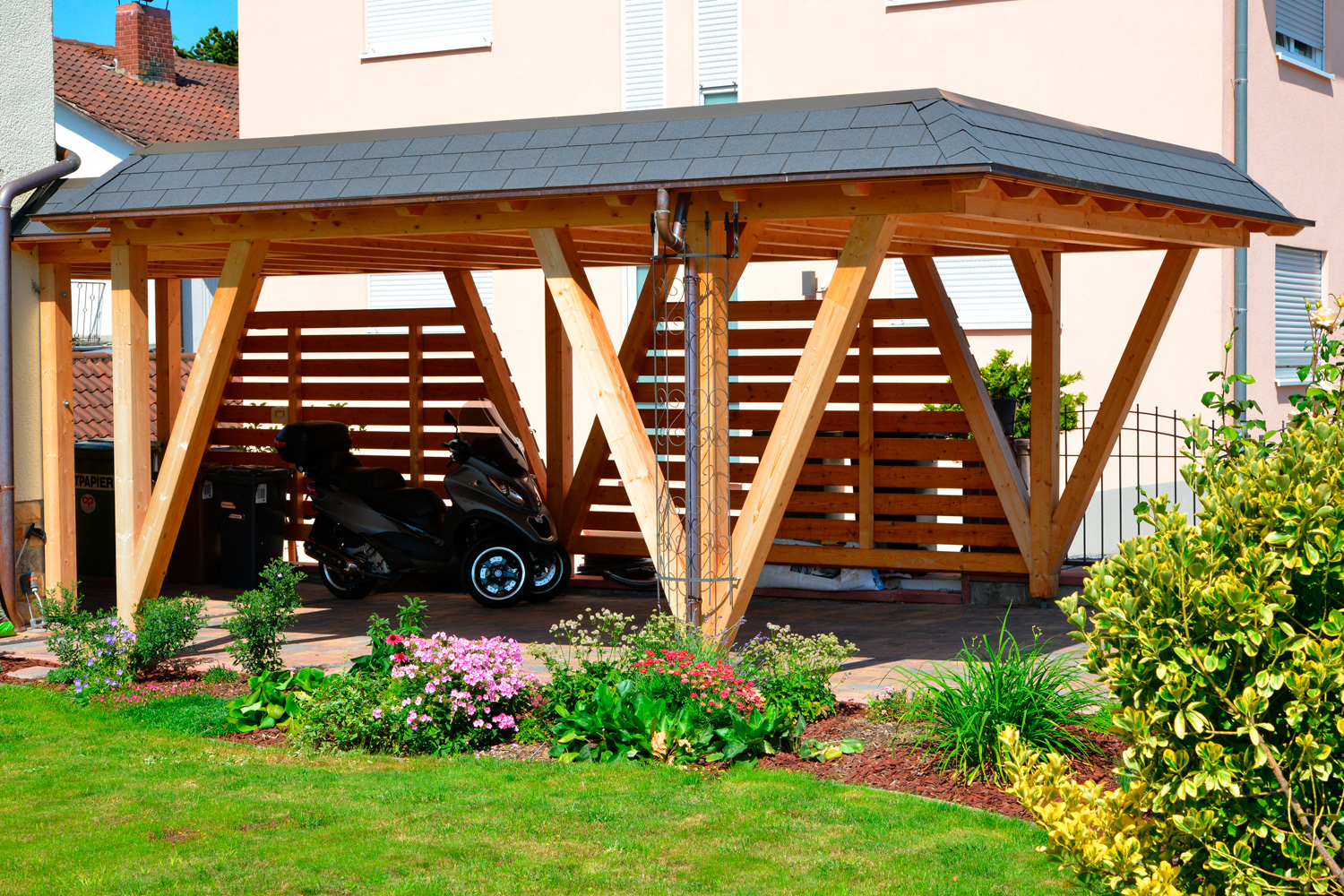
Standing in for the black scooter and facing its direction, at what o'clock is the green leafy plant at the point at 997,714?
The green leafy plant is roughly at 1 o'clock from the black scooter.

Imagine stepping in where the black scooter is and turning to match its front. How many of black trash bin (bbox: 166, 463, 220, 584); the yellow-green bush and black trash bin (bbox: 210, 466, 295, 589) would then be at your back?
2

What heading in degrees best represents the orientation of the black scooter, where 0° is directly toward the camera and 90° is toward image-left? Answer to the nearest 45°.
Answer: approximately 315°

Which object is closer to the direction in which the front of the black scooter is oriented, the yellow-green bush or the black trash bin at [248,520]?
the yellow-green bush

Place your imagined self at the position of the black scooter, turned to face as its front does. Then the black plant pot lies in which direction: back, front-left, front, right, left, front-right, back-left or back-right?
front-left

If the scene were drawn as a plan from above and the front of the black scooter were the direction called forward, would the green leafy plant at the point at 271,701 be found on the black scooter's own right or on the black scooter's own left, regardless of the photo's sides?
on the black scooter's own right

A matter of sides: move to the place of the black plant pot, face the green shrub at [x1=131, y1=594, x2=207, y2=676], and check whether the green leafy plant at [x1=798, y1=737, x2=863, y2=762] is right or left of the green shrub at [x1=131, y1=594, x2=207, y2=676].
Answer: left

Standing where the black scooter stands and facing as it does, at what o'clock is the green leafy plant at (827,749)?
The green leafy plant is roughly at 1 o'clock from the black scooter.

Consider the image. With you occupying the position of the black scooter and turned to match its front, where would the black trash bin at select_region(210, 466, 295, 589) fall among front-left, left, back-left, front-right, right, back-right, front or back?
back

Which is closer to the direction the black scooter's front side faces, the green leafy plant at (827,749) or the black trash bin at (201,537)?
the green leafy plant

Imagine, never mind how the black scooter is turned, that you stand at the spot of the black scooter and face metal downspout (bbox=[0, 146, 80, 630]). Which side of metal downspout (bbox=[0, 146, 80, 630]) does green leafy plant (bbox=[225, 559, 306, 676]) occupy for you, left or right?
left

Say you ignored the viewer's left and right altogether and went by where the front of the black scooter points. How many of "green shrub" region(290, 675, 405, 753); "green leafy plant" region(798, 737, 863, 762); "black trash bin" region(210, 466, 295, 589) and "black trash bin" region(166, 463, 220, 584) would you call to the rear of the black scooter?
2

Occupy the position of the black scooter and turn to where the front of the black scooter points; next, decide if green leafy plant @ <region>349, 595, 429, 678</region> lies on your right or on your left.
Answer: on your right

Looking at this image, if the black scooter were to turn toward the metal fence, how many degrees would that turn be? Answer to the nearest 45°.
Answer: approximately 90° to its left
